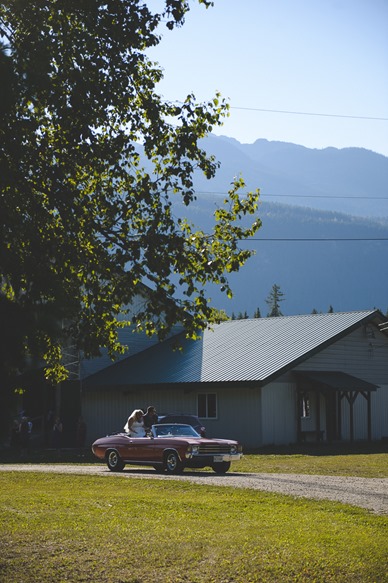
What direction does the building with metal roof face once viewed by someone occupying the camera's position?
facing the viewer and to the right of the viewer

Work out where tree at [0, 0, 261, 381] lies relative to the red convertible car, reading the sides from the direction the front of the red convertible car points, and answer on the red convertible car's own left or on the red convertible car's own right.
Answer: on the red convertible car's own right

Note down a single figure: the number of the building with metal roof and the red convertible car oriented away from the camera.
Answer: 0

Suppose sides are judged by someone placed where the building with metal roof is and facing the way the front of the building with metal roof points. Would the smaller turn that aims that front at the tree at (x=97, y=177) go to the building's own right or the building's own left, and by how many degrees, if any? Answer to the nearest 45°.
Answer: approximately 45° to the building's own right

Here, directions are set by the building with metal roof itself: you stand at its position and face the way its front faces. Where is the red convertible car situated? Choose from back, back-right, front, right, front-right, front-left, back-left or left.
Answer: front-right
